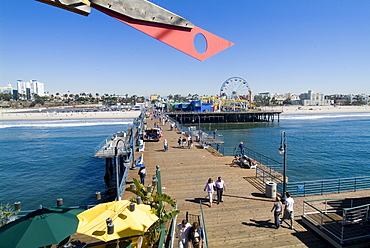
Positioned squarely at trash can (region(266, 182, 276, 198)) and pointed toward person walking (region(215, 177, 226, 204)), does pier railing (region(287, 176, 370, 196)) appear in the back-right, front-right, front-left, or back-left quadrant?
back-right

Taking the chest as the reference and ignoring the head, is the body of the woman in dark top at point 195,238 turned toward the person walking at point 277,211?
no

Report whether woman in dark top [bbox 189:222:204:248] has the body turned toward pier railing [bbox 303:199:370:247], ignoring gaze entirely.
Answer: no

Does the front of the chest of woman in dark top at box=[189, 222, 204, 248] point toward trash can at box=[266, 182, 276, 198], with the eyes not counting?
no
